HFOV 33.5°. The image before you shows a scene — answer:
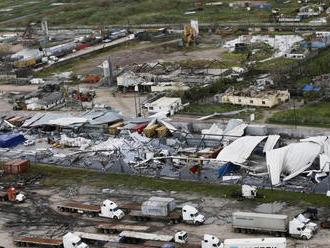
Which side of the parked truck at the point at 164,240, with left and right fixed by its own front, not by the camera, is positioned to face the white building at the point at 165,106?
left

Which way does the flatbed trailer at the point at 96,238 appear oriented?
to the viewer's right

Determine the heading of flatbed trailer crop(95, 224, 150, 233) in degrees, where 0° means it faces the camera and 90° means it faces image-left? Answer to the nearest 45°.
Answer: approximately 270°

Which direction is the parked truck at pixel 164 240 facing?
to the viewer's right

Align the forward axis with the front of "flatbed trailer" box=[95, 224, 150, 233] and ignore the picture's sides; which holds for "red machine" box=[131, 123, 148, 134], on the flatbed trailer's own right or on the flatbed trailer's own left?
on the flatbed trailer's own left

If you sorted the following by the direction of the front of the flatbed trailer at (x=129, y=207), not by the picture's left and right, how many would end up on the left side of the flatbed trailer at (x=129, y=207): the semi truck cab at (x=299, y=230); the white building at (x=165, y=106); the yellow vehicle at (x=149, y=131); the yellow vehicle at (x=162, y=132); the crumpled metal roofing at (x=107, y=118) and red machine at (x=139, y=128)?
5

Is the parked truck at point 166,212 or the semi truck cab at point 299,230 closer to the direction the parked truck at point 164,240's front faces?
the semi truck cab

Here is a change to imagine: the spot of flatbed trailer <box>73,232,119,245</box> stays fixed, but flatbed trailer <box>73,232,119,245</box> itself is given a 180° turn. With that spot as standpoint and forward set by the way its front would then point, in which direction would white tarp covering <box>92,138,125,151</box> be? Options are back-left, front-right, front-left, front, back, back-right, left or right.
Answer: right

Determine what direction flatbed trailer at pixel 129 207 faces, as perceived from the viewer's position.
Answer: facing to the right of the viewer

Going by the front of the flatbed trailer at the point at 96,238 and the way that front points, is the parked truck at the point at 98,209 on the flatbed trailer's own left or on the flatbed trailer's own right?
on the flatbed trailer's own left
